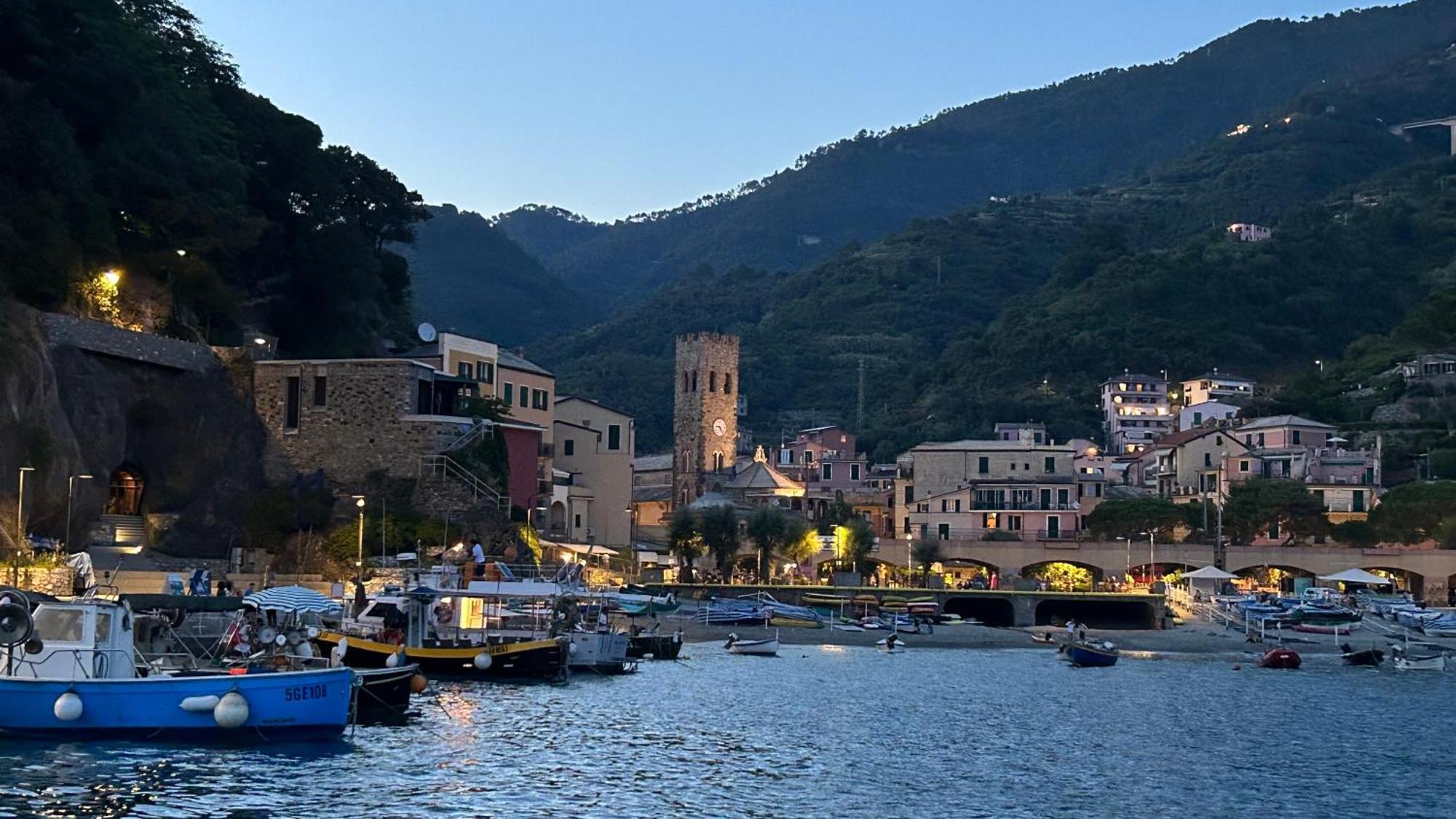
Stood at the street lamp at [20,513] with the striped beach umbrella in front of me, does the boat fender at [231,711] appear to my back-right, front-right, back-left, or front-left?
front-right

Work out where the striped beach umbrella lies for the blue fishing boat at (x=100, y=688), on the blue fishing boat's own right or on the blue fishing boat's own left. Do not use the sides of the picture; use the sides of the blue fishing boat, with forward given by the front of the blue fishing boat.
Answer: on the blue fishing boat's own left

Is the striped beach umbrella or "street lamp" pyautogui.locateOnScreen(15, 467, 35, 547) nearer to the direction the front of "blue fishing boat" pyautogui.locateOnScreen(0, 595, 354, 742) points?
the striped beach umbrella

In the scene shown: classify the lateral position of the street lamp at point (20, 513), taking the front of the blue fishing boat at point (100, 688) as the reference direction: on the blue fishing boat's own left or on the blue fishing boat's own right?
on the blue fishing boat's own left

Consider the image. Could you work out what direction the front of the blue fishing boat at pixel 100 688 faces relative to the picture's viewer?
facing to the right of the viewer
